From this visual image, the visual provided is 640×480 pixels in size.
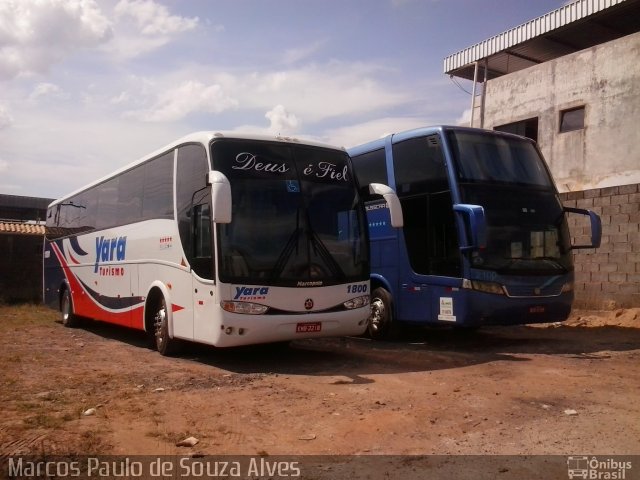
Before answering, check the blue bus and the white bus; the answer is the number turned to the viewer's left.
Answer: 0

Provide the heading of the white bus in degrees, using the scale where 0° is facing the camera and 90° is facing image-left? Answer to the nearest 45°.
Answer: approximately 315°

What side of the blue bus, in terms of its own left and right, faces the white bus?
right

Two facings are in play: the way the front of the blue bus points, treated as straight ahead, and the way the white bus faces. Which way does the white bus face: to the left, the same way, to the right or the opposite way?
the same way

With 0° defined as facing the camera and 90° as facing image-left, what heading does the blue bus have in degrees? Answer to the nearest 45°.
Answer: approximately 315°

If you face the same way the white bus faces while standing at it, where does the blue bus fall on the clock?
The blue bus is roughly at 10 o'clock from the white bus.
